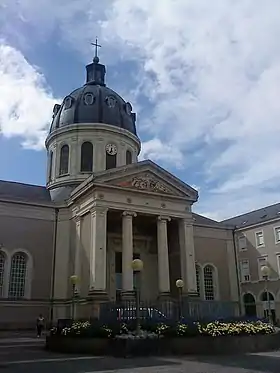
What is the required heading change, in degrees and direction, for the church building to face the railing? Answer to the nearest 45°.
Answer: approximately 45° to its right

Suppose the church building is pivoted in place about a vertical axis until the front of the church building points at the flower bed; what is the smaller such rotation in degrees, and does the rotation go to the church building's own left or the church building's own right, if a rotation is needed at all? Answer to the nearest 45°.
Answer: approximately 45° to the church building's own right

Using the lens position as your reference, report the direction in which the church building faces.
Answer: facing the viewer and to the right of the viewer

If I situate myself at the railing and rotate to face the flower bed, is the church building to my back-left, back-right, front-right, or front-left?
back-right

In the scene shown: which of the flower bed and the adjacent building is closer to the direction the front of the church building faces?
the flower bed

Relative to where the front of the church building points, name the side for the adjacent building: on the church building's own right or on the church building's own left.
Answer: on the church building's own left
